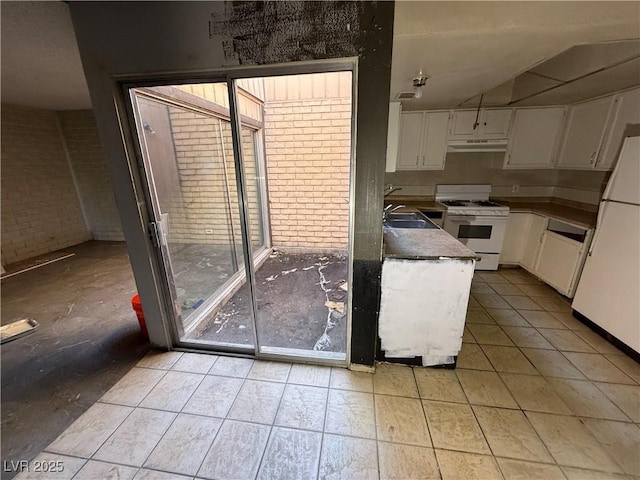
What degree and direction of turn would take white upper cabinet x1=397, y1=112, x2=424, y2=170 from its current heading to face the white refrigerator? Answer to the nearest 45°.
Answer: approximately 45° to its left

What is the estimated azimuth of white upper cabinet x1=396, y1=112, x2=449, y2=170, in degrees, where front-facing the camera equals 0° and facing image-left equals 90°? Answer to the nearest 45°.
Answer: approximately 0°

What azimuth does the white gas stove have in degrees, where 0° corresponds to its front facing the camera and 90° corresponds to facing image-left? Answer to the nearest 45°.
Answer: approximately 0°

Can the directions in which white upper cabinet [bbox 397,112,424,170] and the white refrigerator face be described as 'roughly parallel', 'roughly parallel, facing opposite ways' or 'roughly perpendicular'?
roughly perpendicular

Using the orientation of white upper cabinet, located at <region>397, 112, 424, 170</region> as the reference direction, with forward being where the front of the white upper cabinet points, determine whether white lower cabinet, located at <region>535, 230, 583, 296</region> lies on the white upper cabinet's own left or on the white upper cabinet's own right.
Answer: on the white upper cabinet's own left

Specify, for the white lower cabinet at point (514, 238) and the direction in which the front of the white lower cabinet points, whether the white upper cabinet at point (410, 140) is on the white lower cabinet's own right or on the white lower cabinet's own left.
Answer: on the white lower cabinet's own right

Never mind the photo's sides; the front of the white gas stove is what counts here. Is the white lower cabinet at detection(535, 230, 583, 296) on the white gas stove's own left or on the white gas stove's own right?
on the white gas stove's own left
